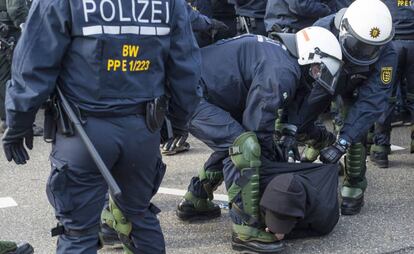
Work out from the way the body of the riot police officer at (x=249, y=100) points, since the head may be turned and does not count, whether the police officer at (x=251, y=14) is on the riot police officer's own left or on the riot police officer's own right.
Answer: on the riot police officer's own left

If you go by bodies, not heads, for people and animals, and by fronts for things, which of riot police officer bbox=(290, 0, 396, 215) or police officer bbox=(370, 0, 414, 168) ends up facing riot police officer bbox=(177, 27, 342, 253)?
riot police officer bbox=(290, 0, 396, 215)

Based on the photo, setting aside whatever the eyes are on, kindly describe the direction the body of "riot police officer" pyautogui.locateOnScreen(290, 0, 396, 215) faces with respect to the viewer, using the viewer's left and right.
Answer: facing the viewer and to the left of the viewer

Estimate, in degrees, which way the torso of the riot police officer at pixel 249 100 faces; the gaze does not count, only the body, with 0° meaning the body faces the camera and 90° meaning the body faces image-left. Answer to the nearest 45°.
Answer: approximately 270°

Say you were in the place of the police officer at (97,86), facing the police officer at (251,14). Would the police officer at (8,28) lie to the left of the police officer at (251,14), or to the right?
left

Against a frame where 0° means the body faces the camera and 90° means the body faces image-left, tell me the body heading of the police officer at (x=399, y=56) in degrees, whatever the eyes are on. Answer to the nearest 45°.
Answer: approximately 180°

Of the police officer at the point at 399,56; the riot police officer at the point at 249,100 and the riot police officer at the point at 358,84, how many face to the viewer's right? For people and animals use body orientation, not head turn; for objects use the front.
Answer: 1

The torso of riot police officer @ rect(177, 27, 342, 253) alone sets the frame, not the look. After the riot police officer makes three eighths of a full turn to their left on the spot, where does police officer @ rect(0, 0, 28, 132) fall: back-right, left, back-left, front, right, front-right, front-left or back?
front

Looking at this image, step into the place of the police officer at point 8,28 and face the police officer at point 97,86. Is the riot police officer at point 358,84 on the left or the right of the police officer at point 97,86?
left

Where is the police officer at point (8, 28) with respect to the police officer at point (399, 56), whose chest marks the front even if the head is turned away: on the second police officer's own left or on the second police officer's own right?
on the second police officer's own left

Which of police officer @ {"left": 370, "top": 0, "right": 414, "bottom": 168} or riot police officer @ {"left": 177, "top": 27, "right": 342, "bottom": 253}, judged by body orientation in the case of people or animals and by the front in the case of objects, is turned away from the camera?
the police officer

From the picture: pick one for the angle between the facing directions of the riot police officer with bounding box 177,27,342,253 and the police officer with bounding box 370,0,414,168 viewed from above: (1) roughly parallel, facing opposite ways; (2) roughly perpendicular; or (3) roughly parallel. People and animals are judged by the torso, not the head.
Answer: roughly perpendicular

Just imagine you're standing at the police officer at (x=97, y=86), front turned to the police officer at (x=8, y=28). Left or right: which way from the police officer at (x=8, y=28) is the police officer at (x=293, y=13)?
right

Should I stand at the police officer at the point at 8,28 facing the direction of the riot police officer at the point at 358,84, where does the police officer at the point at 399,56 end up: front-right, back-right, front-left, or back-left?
front-left
